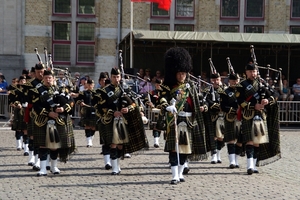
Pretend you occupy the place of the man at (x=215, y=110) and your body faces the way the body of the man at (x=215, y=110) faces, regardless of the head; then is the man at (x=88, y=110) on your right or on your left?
on your right

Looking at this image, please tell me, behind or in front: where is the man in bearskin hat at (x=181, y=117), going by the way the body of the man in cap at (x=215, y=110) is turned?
in front

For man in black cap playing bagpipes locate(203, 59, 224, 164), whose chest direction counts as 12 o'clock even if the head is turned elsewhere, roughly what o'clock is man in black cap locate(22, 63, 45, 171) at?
man in black cap locate(22, 63, 45, 171) is roughly at 2 o'clock from man in black cap playing bagpipes locate(203, 59, 224, 164).

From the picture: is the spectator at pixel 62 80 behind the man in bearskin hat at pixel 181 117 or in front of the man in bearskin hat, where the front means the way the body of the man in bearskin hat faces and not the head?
behind

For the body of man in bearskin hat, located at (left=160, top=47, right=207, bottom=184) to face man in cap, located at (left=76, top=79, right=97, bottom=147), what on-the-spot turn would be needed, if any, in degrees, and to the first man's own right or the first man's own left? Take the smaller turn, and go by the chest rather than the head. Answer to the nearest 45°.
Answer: approximately 135° to the first man's own right

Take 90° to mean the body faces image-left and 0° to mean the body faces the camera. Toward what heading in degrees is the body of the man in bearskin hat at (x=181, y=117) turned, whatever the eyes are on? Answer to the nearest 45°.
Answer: approximately 0°

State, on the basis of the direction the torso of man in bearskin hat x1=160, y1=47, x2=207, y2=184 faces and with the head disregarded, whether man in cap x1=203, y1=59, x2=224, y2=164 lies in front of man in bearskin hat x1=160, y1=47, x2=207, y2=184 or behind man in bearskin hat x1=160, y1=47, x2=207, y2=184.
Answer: behind

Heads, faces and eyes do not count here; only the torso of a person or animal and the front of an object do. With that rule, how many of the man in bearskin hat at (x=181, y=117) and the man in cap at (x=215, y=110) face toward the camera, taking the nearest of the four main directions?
2

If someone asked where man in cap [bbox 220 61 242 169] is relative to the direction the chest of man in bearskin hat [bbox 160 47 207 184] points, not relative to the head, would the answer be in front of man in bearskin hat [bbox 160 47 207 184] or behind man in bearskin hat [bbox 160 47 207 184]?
behind

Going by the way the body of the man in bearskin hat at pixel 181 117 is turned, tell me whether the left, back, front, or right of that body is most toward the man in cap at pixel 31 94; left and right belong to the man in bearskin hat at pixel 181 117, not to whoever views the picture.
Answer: right

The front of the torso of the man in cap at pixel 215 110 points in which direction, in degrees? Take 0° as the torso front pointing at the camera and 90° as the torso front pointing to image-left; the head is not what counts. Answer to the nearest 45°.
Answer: approximately 0°
